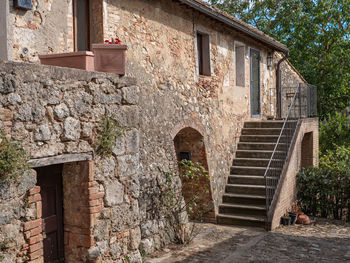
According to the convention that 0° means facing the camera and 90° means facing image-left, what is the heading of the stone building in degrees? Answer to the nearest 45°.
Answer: approximately 315°

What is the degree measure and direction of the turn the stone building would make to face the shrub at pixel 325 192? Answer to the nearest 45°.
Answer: approximately 90° to its left

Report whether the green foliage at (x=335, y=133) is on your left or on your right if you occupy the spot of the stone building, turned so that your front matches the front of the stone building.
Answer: on your left

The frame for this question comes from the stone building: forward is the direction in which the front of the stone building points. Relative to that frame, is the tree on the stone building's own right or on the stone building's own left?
on the stone building's own left
